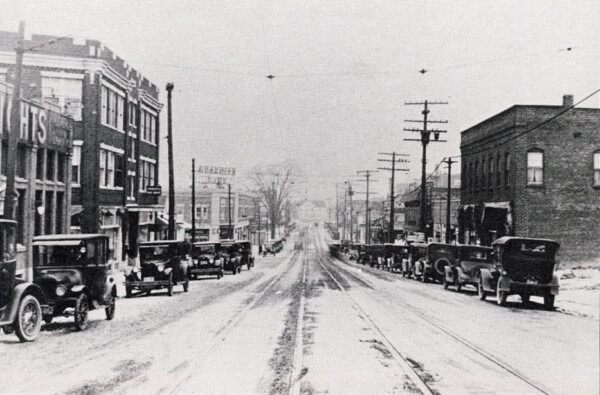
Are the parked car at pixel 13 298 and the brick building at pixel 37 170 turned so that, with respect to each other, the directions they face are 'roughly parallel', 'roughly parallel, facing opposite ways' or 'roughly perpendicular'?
roughly perpendicular

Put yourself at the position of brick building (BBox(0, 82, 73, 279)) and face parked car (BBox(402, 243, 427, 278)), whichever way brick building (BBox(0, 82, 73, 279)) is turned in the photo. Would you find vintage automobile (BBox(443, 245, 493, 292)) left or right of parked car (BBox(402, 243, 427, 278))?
right

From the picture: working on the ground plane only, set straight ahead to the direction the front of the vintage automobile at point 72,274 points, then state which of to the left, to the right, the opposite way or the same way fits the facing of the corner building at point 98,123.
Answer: to the left

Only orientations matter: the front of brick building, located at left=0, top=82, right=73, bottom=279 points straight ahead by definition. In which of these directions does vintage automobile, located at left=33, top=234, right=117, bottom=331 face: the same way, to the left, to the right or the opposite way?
to the right

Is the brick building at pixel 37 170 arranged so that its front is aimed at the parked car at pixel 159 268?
yes

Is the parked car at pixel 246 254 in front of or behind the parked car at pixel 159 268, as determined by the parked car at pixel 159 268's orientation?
behind

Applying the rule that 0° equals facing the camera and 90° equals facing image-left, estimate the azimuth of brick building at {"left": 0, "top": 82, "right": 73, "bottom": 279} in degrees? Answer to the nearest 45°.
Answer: approximately 315°
